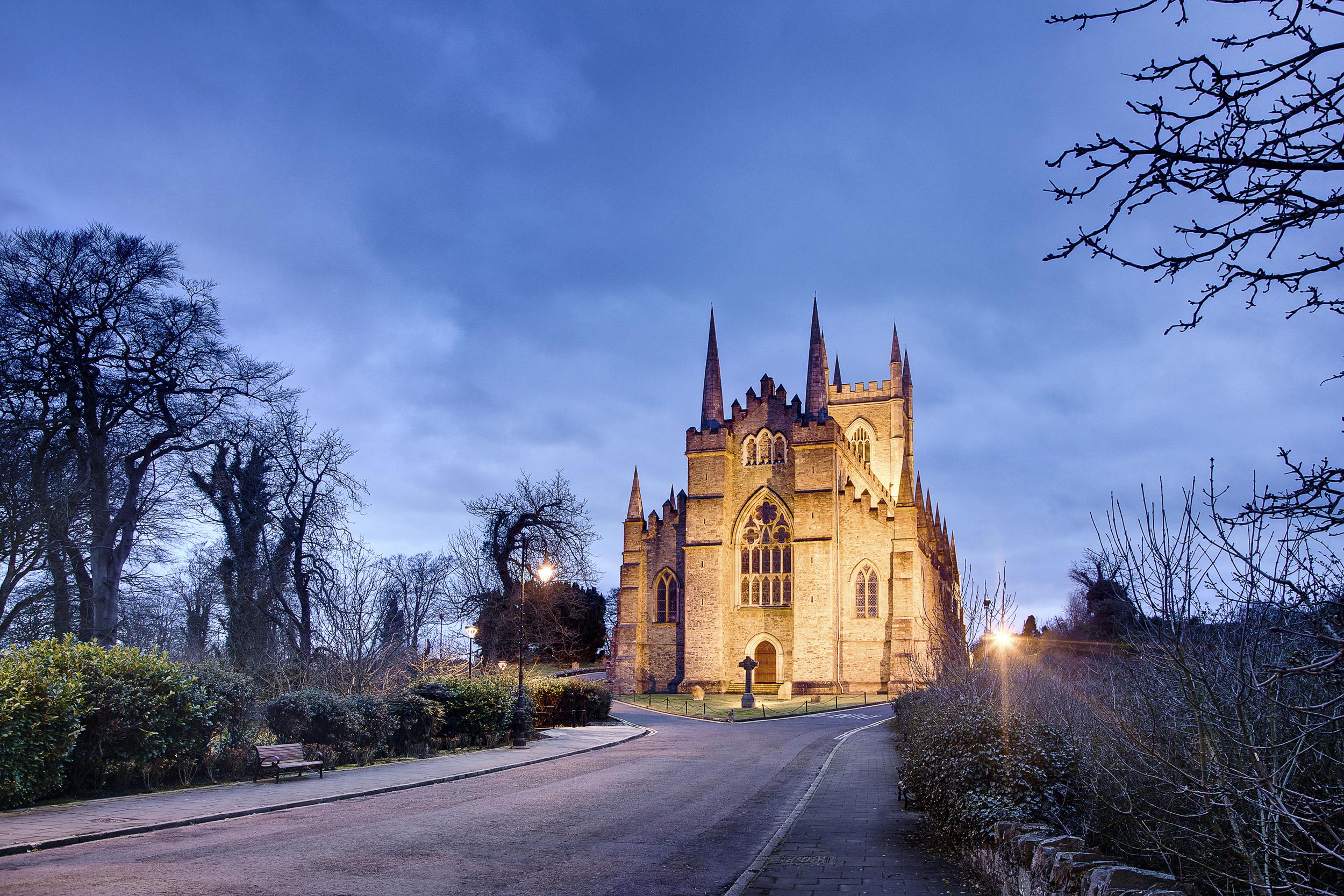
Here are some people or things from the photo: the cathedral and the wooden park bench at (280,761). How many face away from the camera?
0

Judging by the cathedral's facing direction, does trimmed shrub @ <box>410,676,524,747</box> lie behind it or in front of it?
in front

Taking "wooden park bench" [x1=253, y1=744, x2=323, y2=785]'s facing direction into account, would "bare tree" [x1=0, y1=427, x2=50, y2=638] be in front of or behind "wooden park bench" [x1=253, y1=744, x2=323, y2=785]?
behind

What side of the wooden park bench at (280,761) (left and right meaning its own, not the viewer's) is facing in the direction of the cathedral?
left

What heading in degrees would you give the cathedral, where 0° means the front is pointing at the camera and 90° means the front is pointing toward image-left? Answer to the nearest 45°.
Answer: approximately 0°

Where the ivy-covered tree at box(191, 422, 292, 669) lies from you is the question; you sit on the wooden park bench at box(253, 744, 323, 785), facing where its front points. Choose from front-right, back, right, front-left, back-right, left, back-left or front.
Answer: back-left

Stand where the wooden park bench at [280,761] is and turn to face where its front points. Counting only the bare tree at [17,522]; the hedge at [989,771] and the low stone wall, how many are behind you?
1

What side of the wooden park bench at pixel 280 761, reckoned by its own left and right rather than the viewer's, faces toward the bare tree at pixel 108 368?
back

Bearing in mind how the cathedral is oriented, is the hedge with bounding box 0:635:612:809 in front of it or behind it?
in front

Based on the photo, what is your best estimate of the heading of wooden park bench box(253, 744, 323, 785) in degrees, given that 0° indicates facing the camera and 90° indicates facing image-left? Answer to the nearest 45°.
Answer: approximately 315°

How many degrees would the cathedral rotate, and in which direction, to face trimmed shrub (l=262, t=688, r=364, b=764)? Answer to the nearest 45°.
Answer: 0° — it already faces it
